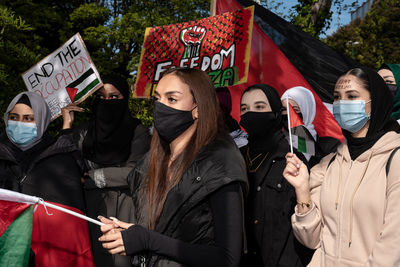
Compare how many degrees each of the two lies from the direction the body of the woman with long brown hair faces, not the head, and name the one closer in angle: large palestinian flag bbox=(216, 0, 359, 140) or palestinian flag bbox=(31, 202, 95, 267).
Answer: the palestinian flag

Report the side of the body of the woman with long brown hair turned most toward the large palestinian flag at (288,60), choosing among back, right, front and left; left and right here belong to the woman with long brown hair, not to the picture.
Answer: back

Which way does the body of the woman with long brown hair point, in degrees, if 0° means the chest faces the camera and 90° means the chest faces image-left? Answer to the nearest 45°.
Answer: approximately 45°

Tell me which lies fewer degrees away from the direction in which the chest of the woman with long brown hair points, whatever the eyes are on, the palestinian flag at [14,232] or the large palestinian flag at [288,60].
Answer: the palestinian flag

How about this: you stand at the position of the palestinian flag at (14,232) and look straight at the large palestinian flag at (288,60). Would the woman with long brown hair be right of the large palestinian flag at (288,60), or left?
right
